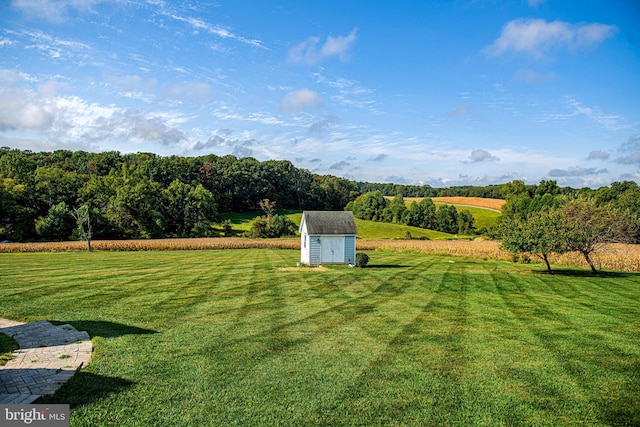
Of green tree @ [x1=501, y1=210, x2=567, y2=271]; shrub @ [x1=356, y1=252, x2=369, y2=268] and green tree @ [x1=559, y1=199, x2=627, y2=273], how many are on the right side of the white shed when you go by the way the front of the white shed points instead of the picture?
0

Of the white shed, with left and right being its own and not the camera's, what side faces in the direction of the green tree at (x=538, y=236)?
left

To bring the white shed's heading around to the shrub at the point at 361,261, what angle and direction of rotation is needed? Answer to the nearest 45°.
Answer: approximately 90° to its left

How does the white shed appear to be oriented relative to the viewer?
toward the camera

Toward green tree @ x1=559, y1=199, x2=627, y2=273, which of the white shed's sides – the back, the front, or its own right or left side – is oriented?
left
